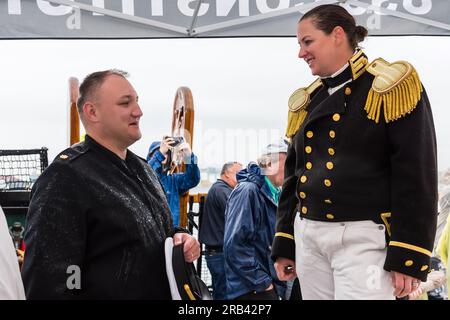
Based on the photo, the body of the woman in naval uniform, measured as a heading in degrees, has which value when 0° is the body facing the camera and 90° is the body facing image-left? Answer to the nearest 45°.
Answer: approximately 45°

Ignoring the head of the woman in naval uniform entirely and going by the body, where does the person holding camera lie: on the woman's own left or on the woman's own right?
on the woman's own right

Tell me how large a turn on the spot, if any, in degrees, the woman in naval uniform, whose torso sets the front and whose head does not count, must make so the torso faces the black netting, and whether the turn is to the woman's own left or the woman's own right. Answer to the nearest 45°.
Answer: approximately 90° to the woman's own right
